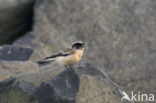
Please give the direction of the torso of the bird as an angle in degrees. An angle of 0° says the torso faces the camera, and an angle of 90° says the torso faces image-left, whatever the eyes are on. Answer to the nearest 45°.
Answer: approximately 270°

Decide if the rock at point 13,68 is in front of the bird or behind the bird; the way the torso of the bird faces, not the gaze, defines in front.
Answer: behind

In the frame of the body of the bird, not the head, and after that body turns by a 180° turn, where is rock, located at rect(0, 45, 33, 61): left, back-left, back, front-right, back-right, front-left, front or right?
front-right

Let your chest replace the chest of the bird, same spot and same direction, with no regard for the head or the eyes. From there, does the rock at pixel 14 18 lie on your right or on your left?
on your left
